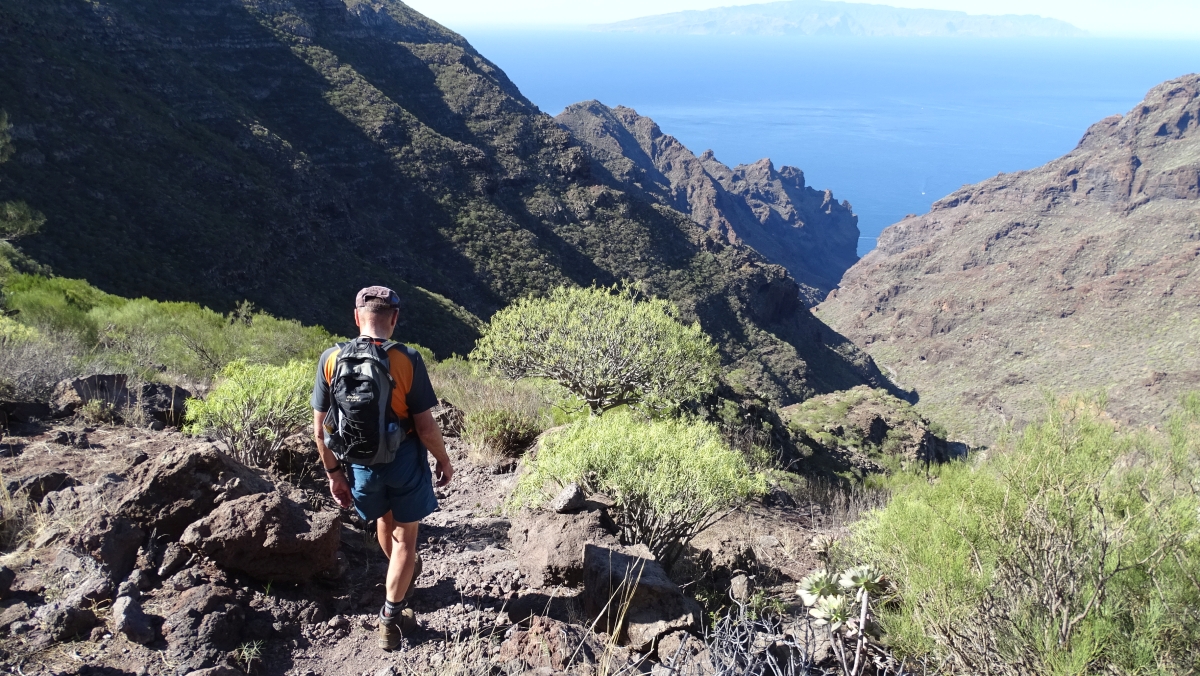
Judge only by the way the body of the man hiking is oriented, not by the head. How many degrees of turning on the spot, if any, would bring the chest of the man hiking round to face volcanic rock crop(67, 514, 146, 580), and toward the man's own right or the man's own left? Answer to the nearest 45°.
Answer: approximately 90° to the man's own left

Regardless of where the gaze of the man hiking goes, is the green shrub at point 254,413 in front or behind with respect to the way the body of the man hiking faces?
in front

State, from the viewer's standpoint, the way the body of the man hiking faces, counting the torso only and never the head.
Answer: away from the camera

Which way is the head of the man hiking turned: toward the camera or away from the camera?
away from the camera

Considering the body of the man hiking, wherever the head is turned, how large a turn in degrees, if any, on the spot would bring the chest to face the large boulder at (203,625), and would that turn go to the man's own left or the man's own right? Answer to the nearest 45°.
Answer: approximately 135° to the man's own left

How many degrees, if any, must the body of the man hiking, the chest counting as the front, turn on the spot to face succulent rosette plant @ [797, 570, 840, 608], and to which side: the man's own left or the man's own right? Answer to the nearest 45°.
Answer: approximately 90° to the man's own right

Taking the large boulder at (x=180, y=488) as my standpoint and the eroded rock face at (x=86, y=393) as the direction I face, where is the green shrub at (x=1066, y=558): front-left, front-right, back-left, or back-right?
back-right

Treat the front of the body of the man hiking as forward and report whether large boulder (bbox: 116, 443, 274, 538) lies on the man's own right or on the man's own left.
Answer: on the man's own left

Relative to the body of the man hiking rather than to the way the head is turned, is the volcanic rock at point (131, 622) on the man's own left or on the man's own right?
on the man's own left

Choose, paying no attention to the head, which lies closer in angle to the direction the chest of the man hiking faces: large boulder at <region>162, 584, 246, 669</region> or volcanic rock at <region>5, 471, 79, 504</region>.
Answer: the volcanic rock

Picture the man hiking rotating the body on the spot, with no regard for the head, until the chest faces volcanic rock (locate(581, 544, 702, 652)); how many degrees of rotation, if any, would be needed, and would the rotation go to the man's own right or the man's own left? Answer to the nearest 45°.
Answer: approximately 90° to the man's own right
